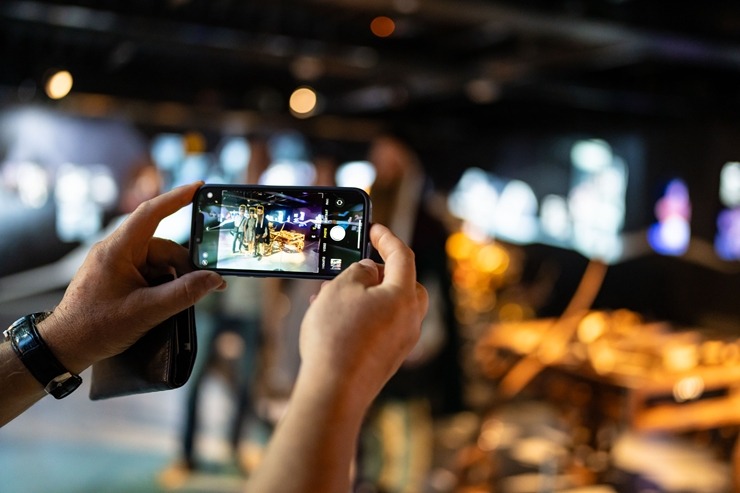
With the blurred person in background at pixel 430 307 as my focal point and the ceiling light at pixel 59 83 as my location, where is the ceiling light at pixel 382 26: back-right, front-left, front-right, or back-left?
front-left
